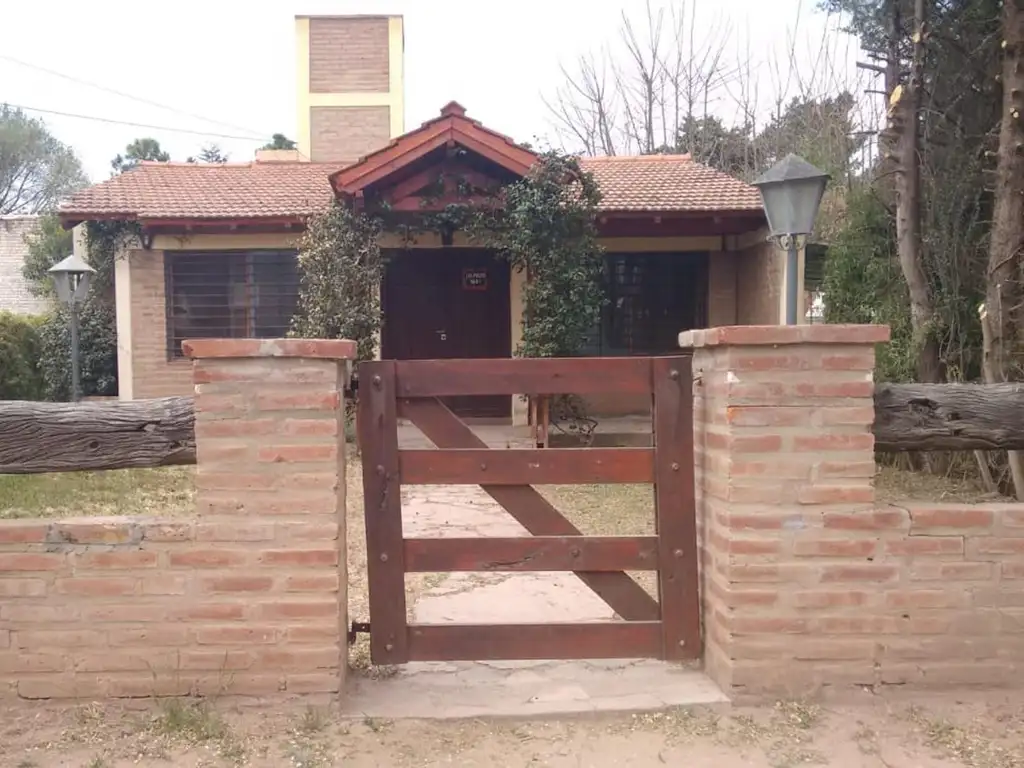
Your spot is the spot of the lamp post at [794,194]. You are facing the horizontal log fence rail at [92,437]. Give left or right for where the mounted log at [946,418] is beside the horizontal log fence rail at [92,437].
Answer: left

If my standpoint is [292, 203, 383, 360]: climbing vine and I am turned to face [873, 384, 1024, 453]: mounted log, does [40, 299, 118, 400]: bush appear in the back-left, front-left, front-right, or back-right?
back-right

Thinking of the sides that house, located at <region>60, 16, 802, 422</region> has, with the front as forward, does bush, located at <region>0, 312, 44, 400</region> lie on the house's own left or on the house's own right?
on the house's own right

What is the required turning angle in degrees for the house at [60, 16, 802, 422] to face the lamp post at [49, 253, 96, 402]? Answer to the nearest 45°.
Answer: approximately 90° to its right

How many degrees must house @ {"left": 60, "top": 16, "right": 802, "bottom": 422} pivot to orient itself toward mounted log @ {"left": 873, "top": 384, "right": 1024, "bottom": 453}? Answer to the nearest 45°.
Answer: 0° — it already faces it

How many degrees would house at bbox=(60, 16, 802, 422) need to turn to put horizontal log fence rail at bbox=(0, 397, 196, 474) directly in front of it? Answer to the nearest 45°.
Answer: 0° — it already faces it

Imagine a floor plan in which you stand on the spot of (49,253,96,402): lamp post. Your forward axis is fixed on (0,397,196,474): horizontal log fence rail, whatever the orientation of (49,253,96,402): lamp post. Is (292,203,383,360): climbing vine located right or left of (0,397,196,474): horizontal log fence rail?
left

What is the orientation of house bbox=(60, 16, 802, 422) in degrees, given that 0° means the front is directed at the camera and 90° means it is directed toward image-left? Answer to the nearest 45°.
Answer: approximately 0°

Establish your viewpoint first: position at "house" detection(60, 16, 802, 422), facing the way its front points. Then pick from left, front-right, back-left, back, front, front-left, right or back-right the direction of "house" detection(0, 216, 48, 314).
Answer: back-right
